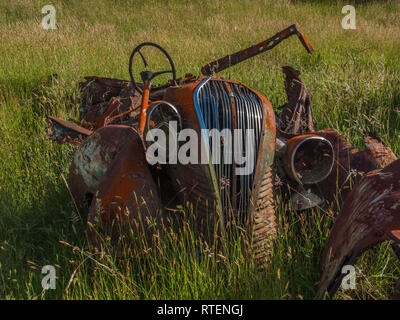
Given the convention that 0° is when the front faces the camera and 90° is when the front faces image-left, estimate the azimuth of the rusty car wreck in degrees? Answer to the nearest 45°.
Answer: approximately 315°
